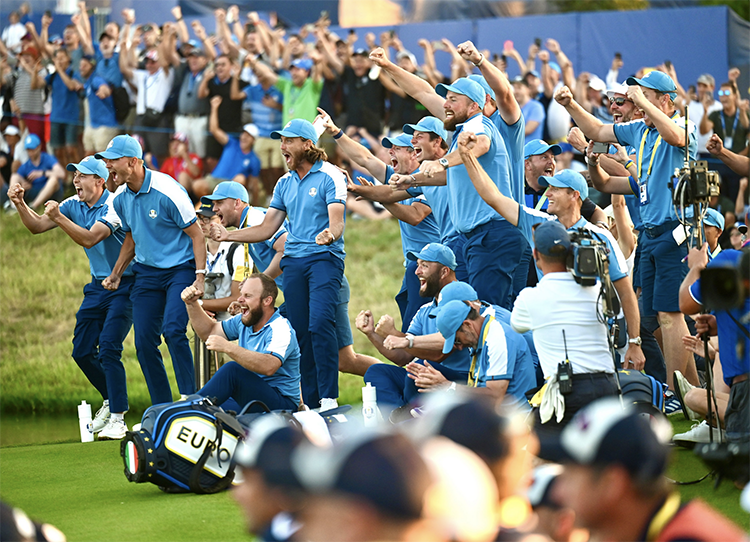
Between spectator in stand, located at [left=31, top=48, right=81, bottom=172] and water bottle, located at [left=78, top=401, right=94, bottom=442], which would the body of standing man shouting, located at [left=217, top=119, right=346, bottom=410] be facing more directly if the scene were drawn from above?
the water bottle

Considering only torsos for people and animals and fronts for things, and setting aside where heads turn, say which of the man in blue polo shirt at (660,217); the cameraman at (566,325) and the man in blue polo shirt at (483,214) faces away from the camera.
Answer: the cameraman

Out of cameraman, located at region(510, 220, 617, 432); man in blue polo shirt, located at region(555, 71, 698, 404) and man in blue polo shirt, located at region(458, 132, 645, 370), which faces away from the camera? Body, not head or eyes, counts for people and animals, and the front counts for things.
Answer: the cameraman

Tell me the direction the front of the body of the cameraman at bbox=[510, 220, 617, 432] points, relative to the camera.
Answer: away from the camera

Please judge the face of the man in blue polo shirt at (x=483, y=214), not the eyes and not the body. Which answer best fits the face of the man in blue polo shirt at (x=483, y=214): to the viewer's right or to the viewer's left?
to the viewer's left

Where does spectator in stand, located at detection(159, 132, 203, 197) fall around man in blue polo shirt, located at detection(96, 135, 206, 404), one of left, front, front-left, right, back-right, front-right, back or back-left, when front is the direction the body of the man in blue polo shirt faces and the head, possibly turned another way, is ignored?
back-right

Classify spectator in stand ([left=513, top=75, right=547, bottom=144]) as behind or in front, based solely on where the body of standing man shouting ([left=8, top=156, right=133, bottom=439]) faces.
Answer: behind

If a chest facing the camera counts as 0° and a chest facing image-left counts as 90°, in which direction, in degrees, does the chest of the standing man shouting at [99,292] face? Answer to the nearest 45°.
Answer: approximately 45°

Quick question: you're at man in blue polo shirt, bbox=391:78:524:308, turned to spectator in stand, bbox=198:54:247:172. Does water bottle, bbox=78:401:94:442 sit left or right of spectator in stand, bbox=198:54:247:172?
left

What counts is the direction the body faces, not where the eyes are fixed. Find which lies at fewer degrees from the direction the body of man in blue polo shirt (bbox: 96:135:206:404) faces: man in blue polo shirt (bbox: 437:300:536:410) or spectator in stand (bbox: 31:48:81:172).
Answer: the man in blue polo shirt

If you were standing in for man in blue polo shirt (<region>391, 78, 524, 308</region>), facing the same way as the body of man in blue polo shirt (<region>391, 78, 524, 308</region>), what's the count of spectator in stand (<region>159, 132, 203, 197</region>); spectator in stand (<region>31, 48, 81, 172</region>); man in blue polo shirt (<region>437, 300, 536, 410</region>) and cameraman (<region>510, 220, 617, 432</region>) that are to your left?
2

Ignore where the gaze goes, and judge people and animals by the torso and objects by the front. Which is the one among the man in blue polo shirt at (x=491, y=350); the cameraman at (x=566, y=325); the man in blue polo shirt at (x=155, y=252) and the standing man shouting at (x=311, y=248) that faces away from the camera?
the cameraman

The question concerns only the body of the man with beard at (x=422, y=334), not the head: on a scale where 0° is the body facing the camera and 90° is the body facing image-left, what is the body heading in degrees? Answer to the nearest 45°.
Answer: approximately 90°

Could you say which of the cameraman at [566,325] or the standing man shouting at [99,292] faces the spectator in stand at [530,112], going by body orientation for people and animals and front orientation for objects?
the cameraman
